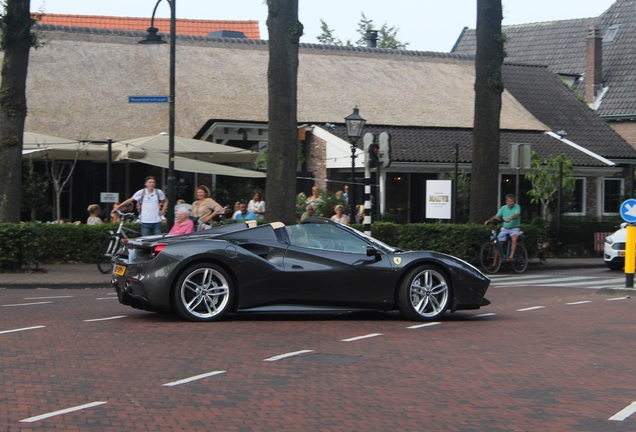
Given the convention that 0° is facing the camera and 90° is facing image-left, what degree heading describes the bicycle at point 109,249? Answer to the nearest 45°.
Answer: approximately 45°

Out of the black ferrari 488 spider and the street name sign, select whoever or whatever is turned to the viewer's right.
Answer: the black ferrari 488 spider

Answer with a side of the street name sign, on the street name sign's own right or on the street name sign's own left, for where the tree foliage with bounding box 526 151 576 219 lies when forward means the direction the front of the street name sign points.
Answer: on the street name sign's own left

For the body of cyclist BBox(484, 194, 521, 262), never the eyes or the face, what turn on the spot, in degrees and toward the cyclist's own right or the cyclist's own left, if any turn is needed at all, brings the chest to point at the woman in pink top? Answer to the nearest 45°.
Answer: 0° — they already face them

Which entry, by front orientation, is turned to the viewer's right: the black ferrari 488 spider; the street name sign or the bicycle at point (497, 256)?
the black ferrari 488 spider

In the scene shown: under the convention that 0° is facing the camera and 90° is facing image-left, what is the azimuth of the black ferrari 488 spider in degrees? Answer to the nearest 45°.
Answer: approximately 270°

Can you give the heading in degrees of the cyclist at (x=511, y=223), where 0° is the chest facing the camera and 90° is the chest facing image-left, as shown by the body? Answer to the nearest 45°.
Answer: approximately 45°

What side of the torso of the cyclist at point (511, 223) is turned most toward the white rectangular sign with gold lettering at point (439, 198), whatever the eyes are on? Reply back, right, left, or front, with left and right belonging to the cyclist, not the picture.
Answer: right

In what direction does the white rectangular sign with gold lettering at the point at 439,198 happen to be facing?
toward the camera

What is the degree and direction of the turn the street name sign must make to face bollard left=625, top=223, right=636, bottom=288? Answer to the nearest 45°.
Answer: approximately 45° to its left

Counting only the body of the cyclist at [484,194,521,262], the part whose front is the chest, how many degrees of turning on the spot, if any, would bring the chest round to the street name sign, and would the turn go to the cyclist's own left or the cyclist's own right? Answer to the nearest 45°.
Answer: approximately 45° to the cyclist's own right

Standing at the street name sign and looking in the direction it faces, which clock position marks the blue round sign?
The blue round sign is roughly at 10 o'clock from the street name sign.
